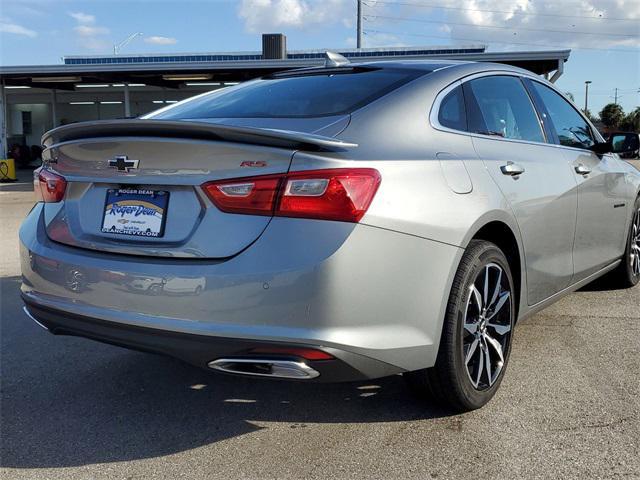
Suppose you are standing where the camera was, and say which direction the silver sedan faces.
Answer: facing away from the viewer and to the right of the viewer

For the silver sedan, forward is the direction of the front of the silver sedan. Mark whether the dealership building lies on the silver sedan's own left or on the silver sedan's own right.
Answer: on the silver sedan's own left

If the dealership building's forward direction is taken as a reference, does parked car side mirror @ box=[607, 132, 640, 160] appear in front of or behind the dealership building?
in front

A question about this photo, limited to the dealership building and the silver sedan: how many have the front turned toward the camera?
1

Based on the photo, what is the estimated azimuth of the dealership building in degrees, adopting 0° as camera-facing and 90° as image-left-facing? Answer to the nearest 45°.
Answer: approximately 0°
